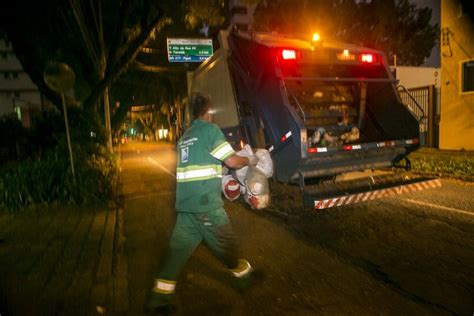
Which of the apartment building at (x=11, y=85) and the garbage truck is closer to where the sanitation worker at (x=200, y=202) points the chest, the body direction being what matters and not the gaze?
the garbage truck

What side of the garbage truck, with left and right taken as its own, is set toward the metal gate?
right

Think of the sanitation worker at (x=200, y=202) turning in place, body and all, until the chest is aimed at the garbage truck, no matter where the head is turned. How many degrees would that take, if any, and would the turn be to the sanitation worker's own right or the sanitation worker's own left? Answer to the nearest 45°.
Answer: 0° — they already face it

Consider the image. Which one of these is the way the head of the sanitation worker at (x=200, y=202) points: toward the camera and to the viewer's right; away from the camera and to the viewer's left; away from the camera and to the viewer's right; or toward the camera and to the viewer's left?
away from the camera and to the viewer's right

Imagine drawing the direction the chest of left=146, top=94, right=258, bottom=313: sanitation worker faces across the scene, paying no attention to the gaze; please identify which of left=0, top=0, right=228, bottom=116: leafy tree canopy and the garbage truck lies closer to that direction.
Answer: the garbage truck

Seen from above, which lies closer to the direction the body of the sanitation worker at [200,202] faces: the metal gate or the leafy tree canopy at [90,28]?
the metal gate

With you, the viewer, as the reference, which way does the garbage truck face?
facing away from the viewer and to the left of the viewer

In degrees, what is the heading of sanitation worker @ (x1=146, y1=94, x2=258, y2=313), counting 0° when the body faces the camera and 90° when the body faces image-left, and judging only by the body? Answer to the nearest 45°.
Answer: approximately 225°
